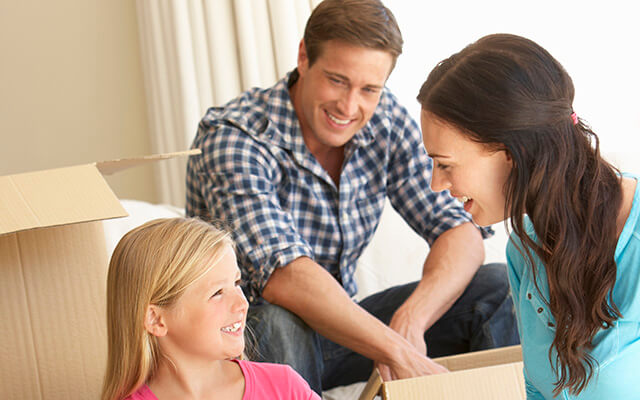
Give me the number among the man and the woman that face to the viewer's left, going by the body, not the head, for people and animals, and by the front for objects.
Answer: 1

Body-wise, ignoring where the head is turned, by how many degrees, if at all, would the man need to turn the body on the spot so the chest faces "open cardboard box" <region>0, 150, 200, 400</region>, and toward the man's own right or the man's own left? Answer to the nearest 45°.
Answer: approximately 90° to the man's own right

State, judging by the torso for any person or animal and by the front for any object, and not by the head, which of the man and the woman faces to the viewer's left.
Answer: the woman

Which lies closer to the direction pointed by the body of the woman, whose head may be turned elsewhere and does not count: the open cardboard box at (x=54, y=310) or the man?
the open cardboard box

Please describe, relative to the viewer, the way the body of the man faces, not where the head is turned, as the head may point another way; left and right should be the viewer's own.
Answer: facing the viewer and to the right of the viewer

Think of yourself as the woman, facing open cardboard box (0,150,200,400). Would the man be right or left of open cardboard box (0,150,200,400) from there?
right

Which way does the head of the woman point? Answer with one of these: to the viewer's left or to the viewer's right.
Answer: to the viewer's left

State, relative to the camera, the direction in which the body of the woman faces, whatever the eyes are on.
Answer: to the viewer's left

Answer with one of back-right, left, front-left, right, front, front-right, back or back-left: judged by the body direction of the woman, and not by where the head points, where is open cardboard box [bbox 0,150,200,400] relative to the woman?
front

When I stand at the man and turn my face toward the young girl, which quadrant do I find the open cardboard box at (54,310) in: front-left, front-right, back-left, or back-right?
front-right

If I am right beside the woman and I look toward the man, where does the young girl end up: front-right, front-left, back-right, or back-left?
front-left

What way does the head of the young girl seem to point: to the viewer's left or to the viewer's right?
to the viewer's right
